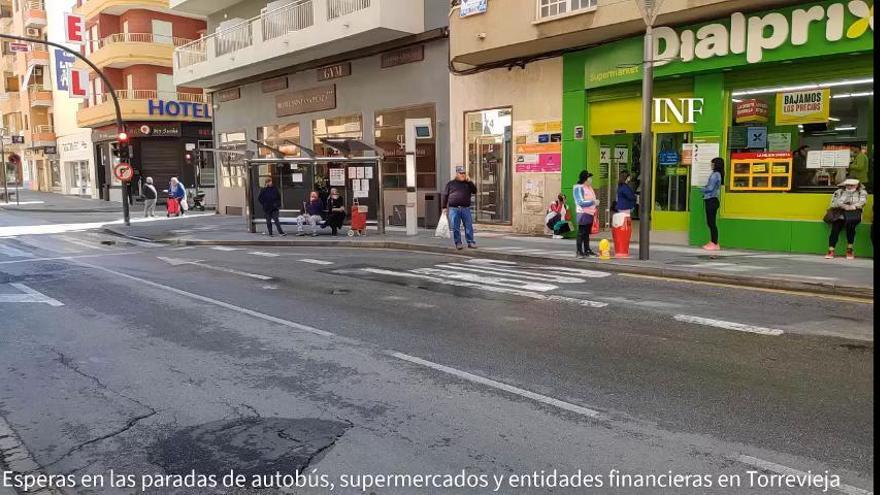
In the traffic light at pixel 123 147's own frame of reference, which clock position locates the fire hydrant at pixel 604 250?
The fire hydrant is roughly at 11 o'clock from the traffic light.

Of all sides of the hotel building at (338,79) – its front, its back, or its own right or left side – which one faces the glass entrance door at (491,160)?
left

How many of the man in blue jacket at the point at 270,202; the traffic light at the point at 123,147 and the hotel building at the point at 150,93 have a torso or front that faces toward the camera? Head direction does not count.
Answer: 3

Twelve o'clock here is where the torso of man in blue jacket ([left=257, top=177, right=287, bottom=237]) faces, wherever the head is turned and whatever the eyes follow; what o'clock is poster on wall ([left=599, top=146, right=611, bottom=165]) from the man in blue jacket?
The poster on wall is roughly at 10 o'clock from the man in blue jacket.

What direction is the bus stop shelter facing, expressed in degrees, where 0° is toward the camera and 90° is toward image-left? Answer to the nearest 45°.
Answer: approximately 0°

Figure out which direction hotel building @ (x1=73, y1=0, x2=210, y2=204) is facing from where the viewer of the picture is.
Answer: facing the viewer

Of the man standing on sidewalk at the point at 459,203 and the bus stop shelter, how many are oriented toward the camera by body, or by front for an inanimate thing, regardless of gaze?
2

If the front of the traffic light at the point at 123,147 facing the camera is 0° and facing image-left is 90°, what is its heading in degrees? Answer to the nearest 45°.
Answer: approximately 0°

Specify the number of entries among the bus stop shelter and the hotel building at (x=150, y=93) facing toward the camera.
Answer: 2
